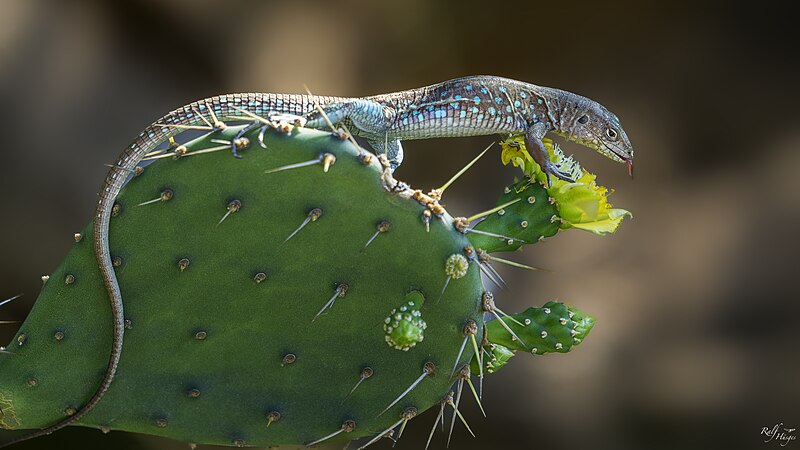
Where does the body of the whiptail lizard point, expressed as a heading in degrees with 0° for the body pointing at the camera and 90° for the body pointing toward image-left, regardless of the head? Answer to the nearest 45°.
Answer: approximately 270°
